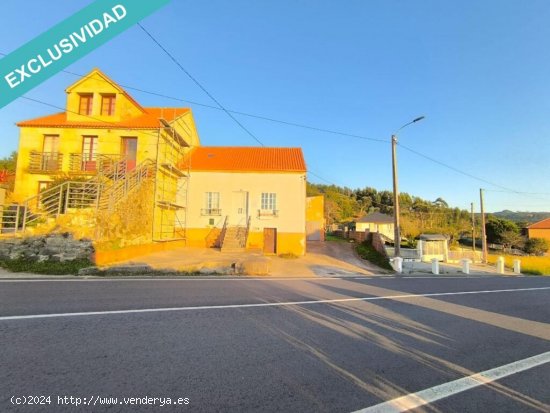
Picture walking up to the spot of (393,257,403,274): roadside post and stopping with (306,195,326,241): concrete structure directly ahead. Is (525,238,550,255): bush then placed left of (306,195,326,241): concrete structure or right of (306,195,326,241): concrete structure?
right

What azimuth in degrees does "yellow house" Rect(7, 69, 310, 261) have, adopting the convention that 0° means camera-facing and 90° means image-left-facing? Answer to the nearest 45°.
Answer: approximately 0°

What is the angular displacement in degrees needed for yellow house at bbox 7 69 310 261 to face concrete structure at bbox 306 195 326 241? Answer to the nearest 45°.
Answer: approximately 90° to its left

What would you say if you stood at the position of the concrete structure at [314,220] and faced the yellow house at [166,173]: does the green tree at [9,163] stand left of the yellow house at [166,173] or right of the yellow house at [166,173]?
right

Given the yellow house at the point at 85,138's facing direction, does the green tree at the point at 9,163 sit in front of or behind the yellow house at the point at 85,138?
behind

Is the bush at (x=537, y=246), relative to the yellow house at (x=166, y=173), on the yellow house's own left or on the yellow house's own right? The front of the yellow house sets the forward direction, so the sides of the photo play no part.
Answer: on the yellow house's own left

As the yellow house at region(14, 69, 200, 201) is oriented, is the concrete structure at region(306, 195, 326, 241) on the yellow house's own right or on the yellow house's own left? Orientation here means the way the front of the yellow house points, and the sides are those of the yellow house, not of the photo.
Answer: on the yellow house's own left

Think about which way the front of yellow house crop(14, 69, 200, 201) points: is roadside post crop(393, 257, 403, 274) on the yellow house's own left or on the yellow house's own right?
on the yellow house's own left

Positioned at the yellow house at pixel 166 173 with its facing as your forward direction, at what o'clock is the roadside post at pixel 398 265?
The roadside post is roughly at 10 o'clock from the yellow house.
